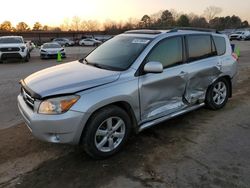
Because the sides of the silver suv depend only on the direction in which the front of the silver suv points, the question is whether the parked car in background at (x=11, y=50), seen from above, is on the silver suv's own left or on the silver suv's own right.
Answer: on the silver suv's own right

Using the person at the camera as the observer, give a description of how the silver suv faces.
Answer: facing the viewer and to the left of the viewer
